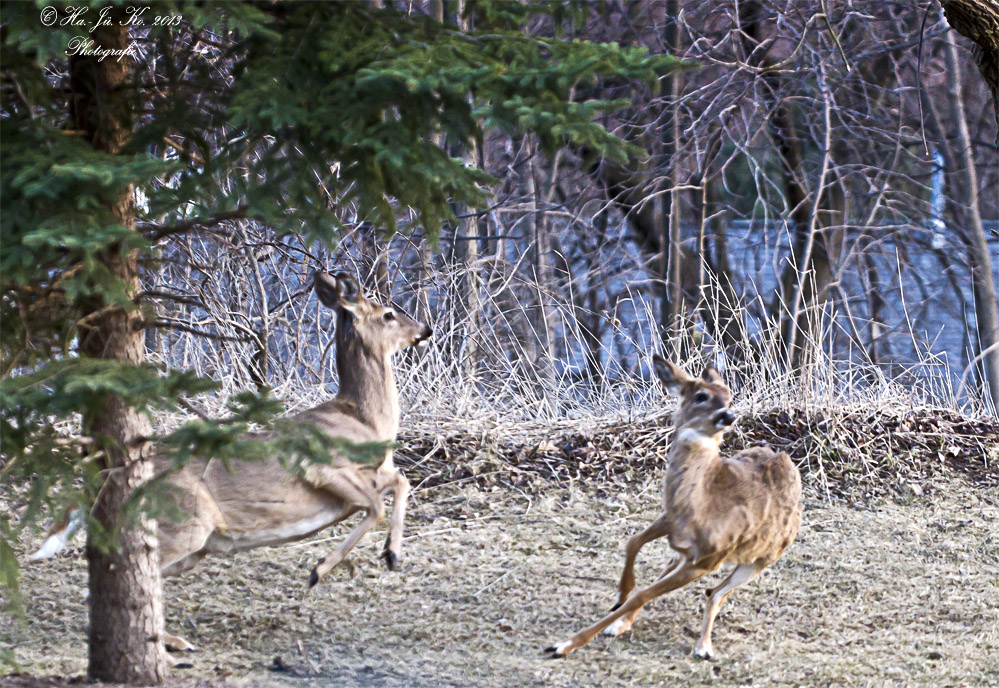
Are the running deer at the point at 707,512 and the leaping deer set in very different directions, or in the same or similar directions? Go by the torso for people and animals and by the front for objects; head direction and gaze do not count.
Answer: very different directions

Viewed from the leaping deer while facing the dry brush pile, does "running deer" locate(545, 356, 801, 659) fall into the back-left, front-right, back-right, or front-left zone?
front-right

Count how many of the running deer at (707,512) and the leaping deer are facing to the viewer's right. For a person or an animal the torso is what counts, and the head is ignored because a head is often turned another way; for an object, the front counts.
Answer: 1

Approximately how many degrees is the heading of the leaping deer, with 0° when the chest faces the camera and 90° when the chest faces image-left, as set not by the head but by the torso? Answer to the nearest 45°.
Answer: approximately 270°

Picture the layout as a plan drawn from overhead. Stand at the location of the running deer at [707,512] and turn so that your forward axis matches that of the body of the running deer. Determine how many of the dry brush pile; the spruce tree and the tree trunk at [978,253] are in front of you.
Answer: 1

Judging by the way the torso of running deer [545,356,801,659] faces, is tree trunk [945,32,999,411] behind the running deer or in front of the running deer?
behind

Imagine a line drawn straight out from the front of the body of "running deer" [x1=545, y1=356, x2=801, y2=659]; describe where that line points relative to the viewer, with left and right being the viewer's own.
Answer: facing the viewer and to the left of the viewer

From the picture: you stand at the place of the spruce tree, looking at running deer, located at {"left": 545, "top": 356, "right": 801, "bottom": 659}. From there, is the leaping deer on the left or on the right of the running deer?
left

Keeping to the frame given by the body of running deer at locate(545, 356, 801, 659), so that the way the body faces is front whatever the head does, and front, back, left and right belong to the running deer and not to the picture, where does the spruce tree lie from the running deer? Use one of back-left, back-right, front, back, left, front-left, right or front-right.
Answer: front

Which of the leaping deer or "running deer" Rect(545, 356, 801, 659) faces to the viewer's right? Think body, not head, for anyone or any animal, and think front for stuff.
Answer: the leaping deer

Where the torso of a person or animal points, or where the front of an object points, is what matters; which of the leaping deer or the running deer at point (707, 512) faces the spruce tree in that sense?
the running deer

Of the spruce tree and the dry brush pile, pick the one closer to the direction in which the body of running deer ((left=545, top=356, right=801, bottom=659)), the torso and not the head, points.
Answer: the spruce tree

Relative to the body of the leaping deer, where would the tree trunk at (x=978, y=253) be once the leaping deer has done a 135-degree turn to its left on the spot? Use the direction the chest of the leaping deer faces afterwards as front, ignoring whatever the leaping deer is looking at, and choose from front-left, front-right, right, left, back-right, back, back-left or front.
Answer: right
